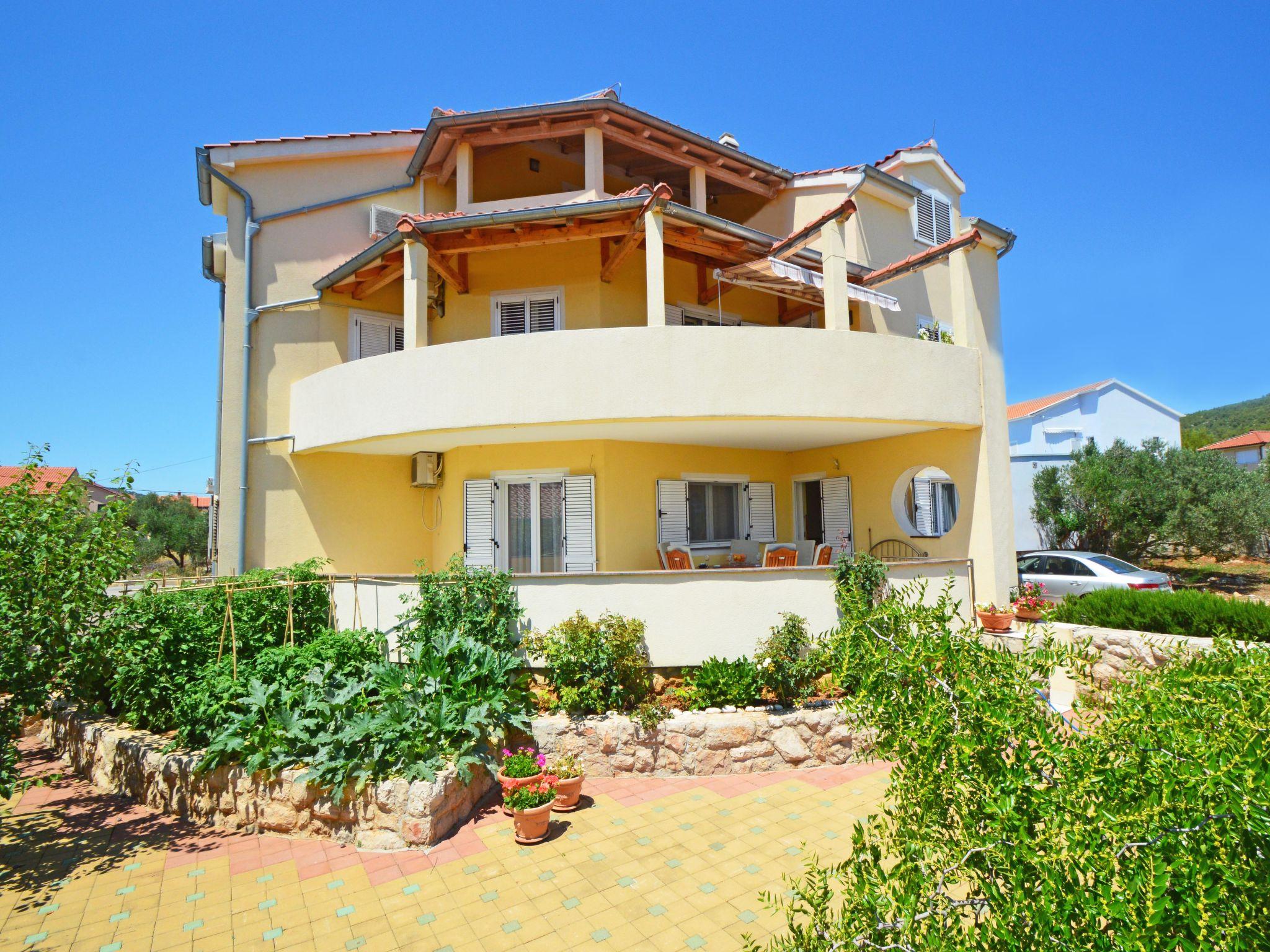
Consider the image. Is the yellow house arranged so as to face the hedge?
no

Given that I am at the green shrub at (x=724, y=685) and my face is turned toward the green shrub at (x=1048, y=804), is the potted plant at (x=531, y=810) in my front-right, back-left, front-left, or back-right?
front-right

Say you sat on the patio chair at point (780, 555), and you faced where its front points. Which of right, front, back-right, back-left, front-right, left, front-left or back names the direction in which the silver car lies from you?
front-right

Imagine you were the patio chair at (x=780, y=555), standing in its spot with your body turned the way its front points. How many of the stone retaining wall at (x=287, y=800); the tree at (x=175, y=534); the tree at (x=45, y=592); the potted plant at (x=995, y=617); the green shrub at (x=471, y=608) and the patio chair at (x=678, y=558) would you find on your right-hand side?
1

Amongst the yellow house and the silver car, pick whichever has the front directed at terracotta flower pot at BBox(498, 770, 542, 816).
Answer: the yellow house

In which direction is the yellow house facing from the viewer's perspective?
toward the camera

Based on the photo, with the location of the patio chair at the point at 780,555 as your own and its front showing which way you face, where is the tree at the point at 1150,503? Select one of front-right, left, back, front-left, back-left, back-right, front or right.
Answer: front-right

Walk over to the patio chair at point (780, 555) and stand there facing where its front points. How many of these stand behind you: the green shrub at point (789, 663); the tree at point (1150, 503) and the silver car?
1

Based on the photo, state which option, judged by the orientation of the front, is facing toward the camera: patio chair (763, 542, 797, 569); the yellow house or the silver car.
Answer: the yellow house

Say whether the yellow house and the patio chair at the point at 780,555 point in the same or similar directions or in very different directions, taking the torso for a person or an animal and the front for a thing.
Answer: very different directions

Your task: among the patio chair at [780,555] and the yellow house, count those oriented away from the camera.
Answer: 1

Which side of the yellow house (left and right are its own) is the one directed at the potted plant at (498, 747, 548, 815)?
front

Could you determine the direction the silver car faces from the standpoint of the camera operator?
facing away from the viewer and to the left of the viewer

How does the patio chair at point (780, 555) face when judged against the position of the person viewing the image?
facing away from the viewer
